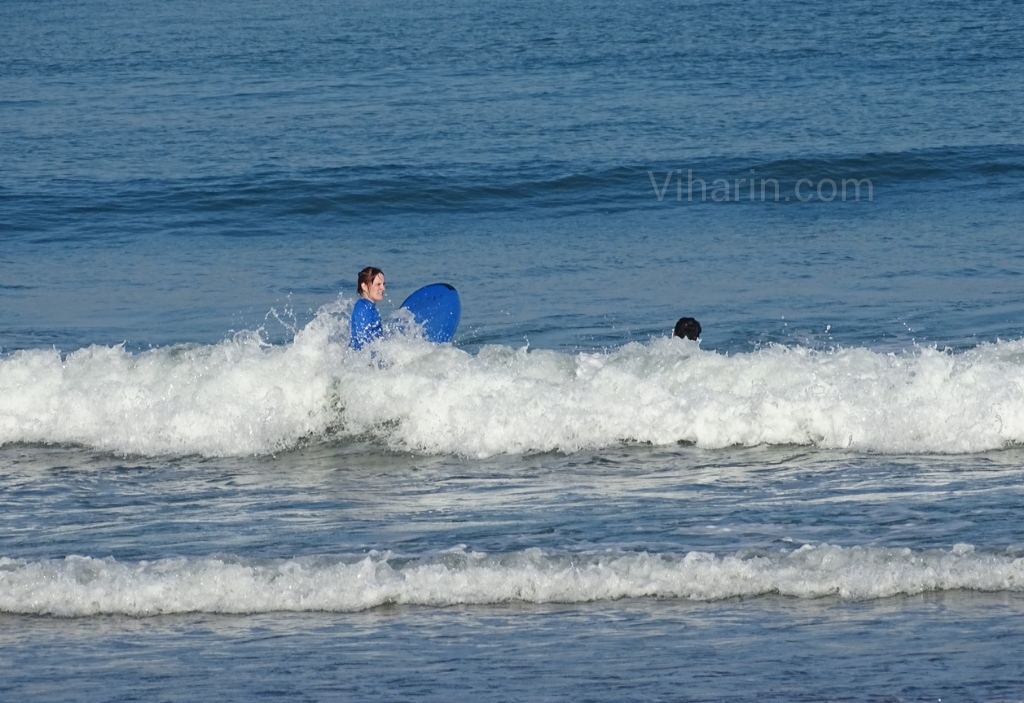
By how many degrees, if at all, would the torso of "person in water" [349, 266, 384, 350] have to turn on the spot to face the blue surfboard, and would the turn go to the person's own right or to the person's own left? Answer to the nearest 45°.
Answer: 0° — they already face it
